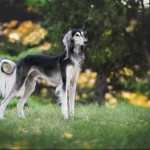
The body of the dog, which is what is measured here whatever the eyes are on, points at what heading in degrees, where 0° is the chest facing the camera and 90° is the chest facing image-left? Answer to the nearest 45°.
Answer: approximately 270°
